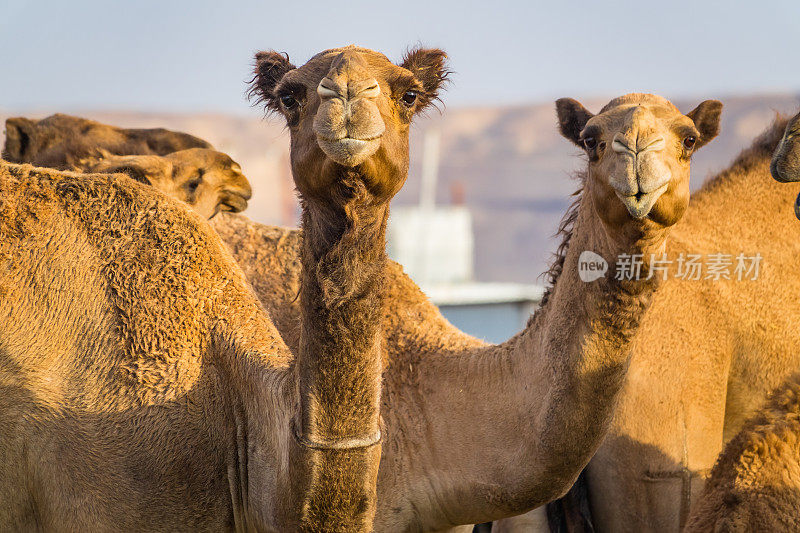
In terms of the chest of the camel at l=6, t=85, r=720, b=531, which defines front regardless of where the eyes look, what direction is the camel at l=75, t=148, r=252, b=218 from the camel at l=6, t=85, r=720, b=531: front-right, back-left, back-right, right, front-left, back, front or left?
back

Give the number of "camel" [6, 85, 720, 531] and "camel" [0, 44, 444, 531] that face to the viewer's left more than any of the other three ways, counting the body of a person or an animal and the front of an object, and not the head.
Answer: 0

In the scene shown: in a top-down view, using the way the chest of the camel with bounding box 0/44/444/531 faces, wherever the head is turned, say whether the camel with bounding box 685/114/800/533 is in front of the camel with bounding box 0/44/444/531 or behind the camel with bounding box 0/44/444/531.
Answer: in front

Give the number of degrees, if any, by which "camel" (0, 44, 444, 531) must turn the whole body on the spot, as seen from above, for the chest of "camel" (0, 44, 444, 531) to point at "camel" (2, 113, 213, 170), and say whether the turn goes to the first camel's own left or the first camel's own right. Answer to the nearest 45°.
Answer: approximately 135° to the first camel's own left

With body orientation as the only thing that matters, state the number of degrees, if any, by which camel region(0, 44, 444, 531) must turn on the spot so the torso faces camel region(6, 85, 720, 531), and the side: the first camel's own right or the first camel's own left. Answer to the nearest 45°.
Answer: approximately 45° to the first camel's own left

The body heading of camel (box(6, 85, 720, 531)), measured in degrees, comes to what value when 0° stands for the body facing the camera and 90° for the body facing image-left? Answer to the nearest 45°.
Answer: approximately 315°
